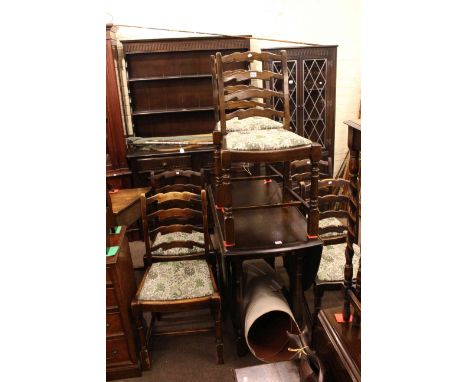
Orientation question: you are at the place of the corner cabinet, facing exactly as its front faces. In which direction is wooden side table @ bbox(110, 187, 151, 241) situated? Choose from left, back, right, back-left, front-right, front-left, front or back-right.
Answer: front-right

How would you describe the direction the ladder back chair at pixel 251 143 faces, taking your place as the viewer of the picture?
facing the viewer

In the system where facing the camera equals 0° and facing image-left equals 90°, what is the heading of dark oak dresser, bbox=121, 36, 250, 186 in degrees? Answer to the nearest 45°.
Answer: approximately 0°

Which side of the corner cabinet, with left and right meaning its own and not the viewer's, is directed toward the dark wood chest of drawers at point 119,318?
front

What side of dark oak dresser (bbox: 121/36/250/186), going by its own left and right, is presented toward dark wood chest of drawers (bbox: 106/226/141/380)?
front

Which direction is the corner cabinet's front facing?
toward the camera

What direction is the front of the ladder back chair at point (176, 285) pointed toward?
toward the camera

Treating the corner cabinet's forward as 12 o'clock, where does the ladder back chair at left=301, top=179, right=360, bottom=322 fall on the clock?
The ladder back chair is roughly at 12 o'clock from the corner cabinet.

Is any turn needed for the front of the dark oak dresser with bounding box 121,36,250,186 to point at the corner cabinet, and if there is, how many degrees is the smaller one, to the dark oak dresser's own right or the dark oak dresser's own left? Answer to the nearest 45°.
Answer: approximately 90° to the dark oak dresser's own left

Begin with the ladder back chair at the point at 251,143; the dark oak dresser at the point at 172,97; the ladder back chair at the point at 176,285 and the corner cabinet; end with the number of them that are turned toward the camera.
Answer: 4
